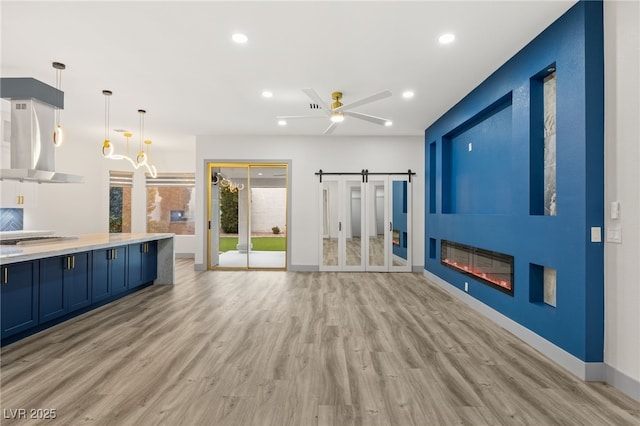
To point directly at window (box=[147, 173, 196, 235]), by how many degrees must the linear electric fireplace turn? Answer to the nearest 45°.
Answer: approximately 45° to its right

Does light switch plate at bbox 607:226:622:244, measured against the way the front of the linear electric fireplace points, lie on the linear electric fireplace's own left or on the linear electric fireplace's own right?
on the linear electric fireplace's own left

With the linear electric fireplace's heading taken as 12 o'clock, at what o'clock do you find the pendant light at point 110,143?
The pendant light is roughly at 1 o'clock from the linear electric fireplace.

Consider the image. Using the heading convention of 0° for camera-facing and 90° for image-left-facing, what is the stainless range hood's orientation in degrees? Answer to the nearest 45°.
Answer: approximately 315°

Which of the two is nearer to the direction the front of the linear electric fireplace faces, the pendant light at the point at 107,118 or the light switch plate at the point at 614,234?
the pendant light

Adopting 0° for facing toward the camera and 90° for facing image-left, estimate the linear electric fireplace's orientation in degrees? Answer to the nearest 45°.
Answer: approximately 45°

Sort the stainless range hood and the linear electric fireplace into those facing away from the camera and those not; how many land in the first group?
0

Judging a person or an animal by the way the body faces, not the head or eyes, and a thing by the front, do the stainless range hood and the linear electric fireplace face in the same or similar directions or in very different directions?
very different directions

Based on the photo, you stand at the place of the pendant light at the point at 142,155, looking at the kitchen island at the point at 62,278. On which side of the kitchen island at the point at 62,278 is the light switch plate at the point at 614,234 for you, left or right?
left

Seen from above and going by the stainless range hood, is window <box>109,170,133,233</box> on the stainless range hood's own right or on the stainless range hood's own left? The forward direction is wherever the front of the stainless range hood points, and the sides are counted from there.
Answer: on the stainless range hood's own left

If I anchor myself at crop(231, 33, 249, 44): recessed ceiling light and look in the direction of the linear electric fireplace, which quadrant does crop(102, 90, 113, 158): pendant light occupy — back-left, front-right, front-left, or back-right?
back-left
